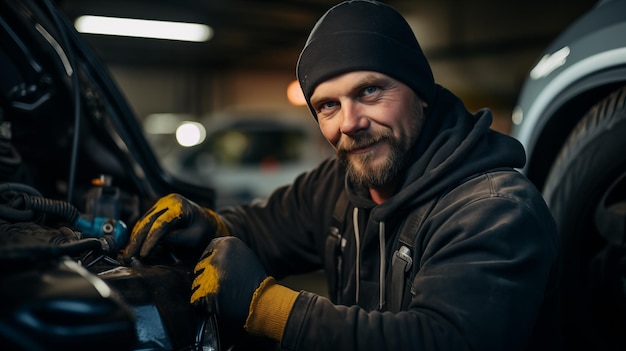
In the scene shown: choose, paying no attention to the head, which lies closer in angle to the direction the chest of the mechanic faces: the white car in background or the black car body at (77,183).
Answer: the black car body

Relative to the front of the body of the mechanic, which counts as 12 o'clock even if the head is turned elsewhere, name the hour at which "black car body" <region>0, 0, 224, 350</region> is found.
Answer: The black car body is roughly at 2 o'clock from the mechanic.

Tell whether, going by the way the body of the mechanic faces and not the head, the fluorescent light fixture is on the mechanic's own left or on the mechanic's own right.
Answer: on the mechanic's own right

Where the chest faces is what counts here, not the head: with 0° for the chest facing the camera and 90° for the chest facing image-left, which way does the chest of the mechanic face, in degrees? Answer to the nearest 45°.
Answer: approximately 45°

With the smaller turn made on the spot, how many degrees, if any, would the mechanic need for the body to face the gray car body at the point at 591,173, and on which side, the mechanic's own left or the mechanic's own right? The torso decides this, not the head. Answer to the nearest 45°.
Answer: approximately 180°

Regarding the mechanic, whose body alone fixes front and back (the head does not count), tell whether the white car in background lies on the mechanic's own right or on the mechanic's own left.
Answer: on the mechanic's own right
